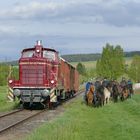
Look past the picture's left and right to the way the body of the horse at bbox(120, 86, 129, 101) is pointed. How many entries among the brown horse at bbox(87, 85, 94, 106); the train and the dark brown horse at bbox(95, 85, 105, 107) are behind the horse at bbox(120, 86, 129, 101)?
0

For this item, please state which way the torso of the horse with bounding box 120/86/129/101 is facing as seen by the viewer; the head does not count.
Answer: toward the camera

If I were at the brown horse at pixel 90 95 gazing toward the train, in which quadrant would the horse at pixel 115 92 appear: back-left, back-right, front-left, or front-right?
back-right

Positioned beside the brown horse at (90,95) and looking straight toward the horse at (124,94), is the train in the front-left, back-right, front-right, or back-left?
back-left

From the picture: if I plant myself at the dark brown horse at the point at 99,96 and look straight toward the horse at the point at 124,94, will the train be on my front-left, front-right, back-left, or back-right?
back-left

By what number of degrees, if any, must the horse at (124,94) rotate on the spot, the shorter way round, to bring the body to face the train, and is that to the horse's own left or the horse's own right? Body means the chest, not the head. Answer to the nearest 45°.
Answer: approximately 45° to the horse's own right

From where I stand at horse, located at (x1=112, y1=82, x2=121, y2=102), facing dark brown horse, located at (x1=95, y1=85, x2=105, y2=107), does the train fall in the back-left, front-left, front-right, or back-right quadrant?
front-right

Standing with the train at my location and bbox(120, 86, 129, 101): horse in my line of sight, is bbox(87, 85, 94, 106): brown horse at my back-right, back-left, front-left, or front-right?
front-right
